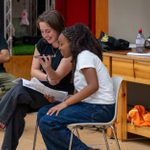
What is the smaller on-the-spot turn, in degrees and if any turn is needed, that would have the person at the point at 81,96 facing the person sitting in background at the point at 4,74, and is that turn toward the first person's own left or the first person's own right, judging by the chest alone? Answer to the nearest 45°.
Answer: approximately 45° to the first person's own right

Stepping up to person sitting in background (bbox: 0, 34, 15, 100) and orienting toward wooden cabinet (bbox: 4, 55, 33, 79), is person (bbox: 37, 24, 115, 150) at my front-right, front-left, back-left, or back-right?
back-right

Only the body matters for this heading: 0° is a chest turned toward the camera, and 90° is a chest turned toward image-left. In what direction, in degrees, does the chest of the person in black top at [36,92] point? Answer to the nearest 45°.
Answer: approximately 45°

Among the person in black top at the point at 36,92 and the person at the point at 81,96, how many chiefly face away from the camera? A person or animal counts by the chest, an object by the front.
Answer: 0

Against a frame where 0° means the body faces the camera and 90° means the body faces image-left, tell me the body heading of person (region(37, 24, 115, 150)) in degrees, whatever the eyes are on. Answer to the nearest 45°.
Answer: approximately 90°

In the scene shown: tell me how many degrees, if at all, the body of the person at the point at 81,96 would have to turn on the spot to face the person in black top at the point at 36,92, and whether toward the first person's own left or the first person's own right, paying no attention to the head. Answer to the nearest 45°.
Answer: approximately 45° to the first person's own right

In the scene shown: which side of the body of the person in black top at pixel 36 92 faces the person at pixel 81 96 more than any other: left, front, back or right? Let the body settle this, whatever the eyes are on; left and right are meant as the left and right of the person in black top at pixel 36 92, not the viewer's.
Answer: left

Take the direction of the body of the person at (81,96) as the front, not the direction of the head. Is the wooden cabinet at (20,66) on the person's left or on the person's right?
on the person's right
